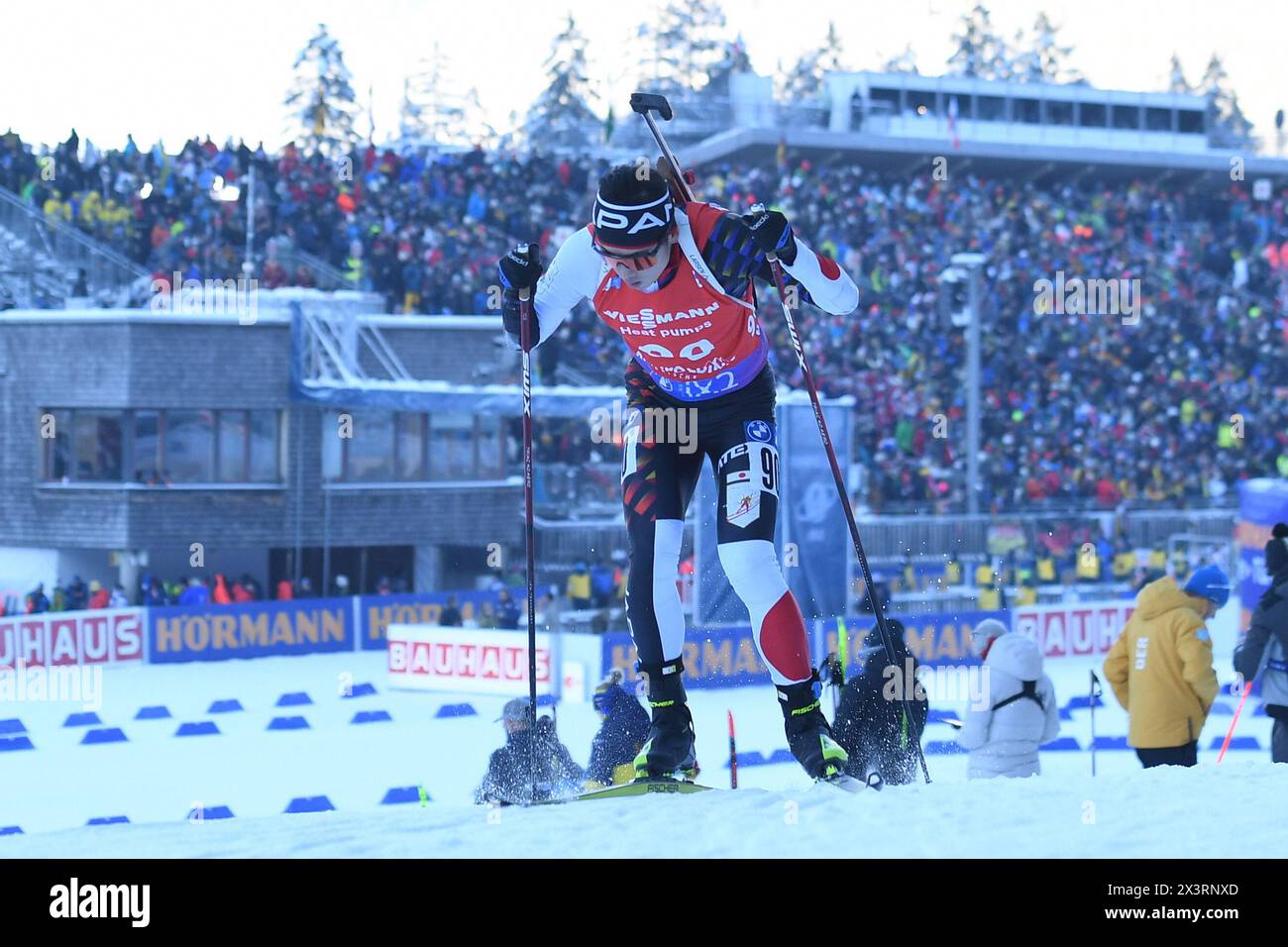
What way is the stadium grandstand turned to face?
toward the camera

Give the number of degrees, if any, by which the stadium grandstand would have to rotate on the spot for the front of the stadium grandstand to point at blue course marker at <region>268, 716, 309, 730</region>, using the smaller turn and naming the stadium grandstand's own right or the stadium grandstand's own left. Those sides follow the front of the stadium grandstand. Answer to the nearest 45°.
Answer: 0° — it already faces it

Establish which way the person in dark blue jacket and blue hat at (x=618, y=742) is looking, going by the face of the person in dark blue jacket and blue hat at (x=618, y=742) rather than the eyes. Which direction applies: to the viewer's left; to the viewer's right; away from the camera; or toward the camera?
away from the camera

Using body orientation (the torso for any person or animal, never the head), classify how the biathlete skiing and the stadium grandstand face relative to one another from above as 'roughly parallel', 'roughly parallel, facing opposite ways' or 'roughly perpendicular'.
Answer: roughly parallel

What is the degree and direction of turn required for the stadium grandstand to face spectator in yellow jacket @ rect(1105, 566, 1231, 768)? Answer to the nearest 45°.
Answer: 0° — it already faces them

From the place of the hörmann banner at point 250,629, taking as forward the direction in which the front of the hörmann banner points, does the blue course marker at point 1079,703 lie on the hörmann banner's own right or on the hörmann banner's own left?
on the hörmann banner's own left

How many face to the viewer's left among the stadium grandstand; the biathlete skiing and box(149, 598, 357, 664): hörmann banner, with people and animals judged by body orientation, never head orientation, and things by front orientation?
0

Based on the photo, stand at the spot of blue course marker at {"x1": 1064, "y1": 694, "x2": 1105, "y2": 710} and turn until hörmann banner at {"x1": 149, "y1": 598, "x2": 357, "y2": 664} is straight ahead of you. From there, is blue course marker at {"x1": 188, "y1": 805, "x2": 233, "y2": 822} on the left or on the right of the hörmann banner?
left

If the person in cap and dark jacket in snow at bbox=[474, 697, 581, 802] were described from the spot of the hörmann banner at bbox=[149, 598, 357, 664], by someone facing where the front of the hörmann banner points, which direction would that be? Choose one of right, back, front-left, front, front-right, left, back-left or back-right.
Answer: front

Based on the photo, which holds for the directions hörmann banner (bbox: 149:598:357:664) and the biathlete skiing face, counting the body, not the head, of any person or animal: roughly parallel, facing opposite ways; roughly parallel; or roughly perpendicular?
roughly parallel

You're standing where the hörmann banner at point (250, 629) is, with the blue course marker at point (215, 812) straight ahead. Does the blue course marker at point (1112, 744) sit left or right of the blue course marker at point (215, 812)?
left

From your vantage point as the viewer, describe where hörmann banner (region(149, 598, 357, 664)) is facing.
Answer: facing the viewer

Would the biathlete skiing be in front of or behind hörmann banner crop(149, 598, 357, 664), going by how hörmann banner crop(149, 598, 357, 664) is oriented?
in front

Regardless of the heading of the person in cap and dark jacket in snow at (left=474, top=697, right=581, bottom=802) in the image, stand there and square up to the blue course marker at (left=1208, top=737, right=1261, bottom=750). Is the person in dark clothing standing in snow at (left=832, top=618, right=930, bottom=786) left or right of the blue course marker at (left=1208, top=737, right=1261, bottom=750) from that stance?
right

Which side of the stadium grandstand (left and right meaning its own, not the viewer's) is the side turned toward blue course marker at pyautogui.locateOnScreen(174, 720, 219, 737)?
front

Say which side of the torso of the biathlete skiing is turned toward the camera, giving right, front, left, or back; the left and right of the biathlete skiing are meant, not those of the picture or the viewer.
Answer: front

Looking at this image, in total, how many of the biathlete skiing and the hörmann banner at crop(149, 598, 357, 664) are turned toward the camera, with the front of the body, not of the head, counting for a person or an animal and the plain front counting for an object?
2
